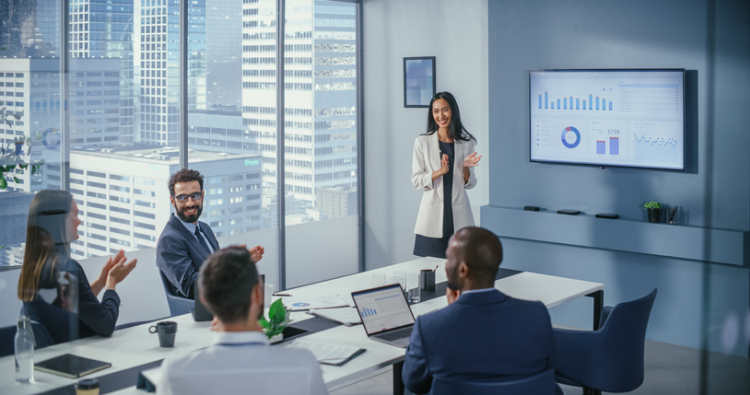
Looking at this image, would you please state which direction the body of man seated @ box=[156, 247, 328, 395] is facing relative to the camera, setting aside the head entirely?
away from the camera

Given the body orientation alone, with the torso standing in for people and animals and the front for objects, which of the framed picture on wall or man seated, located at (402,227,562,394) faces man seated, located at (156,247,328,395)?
the framed picture on wall

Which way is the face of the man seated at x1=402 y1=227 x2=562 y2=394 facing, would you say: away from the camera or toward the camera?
away from the camera

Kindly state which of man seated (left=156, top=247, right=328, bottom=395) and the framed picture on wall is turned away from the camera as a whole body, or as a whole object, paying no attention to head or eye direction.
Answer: the man seated

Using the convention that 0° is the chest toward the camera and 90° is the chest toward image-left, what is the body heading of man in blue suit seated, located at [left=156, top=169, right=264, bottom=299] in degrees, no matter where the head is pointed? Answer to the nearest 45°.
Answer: approximately 315°

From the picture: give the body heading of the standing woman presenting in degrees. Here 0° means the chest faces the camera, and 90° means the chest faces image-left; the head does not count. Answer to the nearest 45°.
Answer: approximately 0°

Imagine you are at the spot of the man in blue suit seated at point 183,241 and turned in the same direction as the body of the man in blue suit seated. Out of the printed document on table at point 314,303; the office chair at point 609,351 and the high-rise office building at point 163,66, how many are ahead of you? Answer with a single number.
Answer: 2

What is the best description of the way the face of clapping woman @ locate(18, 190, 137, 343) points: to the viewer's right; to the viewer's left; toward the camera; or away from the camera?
to the viewer's right

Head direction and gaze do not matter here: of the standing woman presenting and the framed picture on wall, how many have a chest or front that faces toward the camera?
2

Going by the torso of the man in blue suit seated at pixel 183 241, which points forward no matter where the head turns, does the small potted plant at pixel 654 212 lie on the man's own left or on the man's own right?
on the man's own left
